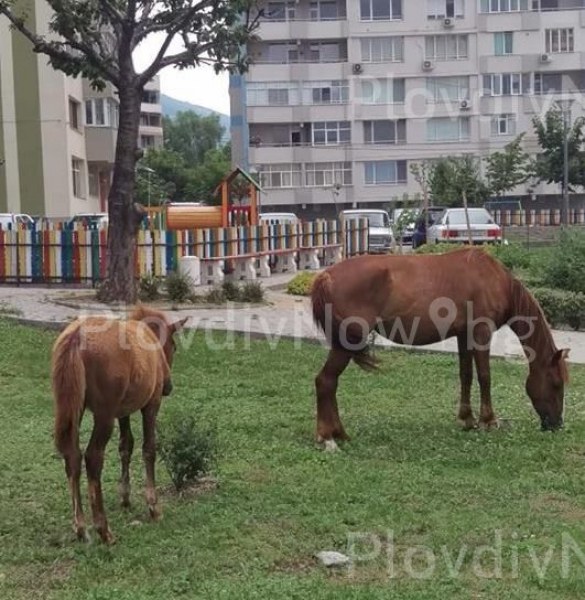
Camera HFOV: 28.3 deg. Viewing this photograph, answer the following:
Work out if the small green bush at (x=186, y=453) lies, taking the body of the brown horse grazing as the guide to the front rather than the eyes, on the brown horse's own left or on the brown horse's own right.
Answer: on the brown horse's own right

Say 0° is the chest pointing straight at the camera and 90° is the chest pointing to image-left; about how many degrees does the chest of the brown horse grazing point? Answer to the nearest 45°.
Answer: approximately 270°

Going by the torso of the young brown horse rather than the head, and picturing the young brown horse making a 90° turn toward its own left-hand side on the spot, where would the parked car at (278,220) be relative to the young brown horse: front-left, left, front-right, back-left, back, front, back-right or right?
front-right

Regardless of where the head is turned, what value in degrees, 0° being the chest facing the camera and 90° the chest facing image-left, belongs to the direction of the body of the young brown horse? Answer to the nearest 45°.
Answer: approximately 225°

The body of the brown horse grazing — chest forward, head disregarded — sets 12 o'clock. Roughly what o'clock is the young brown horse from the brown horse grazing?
The young brown horse is roughly at 4 o'clock from the brown horse grazing.

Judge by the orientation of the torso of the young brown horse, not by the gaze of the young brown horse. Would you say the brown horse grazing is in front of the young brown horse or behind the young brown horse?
in front

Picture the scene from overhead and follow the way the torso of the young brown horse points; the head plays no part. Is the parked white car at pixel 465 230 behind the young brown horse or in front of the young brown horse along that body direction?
in front

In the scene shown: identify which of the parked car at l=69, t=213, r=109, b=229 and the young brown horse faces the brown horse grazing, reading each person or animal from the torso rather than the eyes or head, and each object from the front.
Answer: the young brown horse

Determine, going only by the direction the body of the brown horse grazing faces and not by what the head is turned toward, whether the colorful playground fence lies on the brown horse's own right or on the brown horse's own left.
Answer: on the brown horse's own left

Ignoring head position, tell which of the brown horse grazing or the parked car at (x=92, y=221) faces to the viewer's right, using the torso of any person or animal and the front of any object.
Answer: the brown horse grazing
